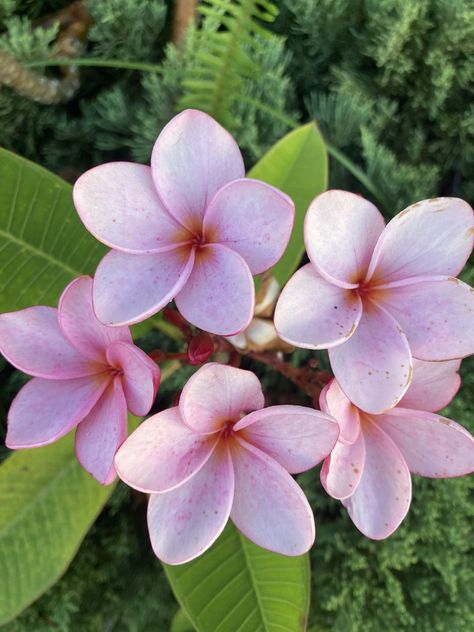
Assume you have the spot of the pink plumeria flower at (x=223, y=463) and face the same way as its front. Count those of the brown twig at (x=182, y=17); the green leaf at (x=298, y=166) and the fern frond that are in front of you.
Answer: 0

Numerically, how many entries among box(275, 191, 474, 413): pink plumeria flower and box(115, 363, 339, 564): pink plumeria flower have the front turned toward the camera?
2

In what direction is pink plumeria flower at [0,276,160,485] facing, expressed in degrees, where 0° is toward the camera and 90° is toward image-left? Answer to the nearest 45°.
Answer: approximately 45°

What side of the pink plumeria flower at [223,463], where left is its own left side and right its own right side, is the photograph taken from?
front

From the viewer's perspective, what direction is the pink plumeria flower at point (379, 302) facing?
toward the camera

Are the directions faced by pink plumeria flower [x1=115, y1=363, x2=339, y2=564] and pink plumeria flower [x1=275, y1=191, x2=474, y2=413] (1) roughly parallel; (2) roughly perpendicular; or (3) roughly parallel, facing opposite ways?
roughly parallel

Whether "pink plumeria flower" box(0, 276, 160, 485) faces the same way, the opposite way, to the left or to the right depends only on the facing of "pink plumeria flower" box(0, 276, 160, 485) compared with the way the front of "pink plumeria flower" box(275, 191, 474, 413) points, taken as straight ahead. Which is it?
the same way

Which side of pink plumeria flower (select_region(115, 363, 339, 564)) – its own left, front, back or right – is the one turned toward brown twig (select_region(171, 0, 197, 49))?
back

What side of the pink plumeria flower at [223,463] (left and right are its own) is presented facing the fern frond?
back
